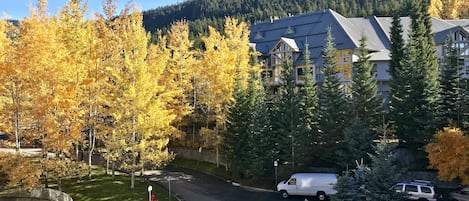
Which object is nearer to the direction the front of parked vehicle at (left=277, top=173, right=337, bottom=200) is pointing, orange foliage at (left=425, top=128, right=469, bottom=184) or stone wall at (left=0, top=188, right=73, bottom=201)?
the stone wall

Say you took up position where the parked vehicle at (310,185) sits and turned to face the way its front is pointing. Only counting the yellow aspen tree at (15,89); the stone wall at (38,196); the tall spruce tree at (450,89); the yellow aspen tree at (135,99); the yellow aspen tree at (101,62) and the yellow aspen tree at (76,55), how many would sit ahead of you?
5

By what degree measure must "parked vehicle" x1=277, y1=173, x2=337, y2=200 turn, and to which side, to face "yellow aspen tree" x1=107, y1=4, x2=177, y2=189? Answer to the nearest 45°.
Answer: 0° — it already faces it

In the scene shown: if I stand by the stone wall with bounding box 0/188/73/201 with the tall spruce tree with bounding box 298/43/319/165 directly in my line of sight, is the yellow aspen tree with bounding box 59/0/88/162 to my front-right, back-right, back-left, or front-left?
front-left

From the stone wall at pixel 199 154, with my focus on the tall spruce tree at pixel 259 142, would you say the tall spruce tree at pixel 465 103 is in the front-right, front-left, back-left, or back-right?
front-left

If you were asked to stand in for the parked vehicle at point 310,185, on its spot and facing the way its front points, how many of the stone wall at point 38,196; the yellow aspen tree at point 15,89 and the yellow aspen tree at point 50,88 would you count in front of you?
3

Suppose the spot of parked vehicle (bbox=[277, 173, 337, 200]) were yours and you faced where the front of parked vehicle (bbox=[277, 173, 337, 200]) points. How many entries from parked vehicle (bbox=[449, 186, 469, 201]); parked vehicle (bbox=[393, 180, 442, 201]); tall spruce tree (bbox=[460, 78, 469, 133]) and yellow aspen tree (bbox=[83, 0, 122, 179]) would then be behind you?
3

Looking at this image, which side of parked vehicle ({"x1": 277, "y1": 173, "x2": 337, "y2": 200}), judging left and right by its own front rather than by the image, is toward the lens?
left

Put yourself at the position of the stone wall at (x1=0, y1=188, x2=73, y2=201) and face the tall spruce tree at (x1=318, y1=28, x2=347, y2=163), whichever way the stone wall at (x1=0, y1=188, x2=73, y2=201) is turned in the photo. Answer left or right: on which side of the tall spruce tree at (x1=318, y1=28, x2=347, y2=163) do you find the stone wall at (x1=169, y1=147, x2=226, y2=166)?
left

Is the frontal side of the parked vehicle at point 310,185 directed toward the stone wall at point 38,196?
yes

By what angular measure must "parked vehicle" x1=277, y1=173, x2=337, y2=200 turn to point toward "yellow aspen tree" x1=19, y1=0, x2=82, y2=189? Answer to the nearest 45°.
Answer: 0° — it already faces it
